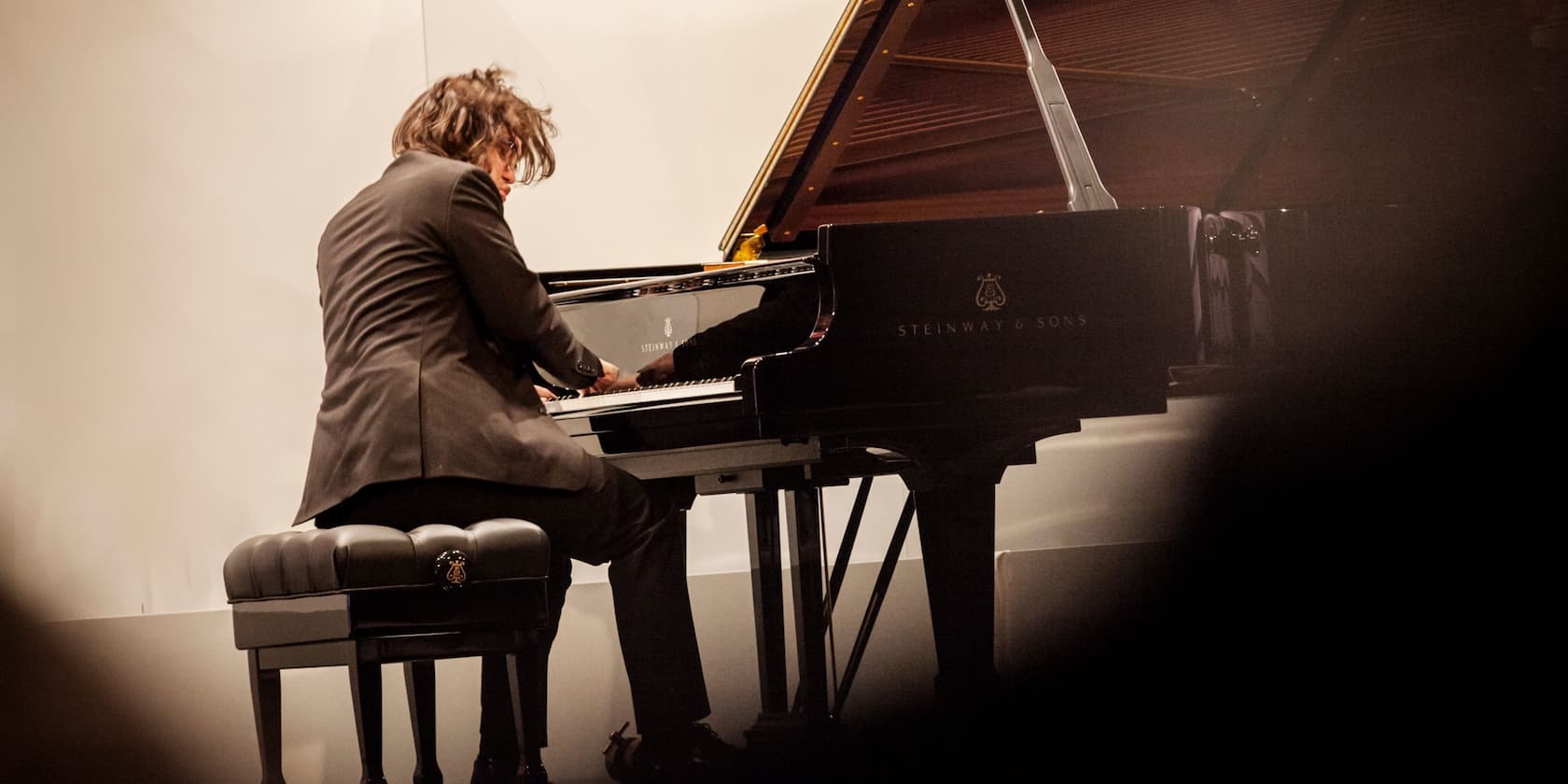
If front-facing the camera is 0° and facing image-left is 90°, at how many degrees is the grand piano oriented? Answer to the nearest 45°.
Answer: approximately 45°

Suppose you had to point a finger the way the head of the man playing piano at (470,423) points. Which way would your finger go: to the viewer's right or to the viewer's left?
to the viewer's right

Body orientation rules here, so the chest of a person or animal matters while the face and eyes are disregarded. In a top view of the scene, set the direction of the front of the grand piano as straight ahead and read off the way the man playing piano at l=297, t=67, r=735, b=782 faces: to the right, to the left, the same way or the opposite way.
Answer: the opposite way

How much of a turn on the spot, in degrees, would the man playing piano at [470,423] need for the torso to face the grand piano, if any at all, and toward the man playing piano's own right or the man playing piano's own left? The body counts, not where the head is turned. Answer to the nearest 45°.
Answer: approximately 45° to the man playing piano's own right

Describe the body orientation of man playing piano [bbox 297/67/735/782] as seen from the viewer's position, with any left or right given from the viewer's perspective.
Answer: facing away from the viewer and to the right of the viewer

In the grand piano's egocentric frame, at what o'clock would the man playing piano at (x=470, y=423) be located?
The man playing piano is roughly at 1 o'clock from the grand piano.
